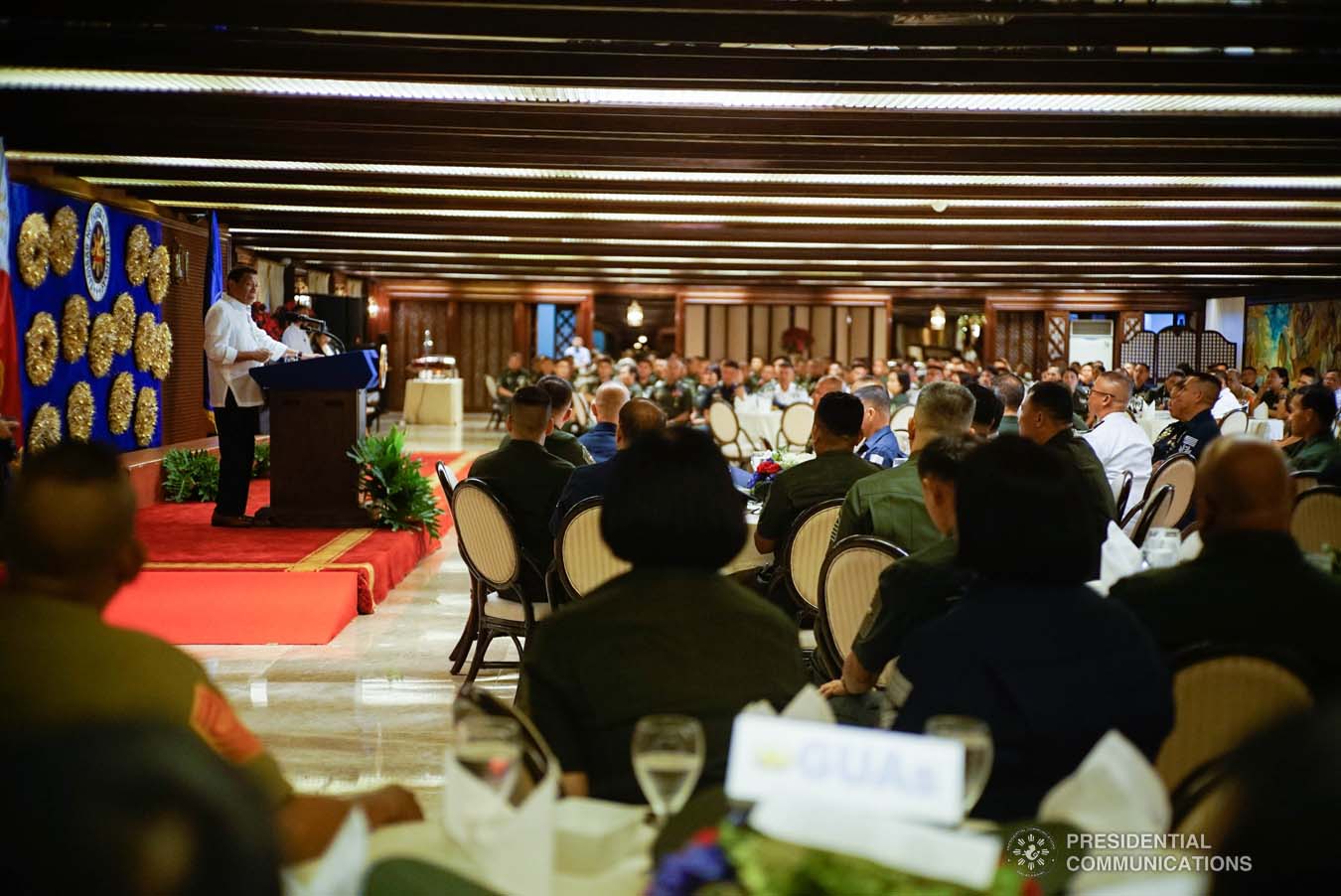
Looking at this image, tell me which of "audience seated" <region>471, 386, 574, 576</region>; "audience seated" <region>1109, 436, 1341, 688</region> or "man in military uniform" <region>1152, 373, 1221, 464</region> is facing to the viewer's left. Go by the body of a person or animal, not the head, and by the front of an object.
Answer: the man in military uniform

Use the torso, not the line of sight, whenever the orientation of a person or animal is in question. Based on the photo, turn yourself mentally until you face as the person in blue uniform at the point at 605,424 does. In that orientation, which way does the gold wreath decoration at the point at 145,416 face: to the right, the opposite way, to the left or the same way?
to the right

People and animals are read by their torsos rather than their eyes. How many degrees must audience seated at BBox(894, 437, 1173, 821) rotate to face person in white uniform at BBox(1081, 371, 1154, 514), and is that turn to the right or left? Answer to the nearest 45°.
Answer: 0° — they already face them

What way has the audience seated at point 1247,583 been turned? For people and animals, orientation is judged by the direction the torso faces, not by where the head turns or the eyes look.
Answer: away from the camera

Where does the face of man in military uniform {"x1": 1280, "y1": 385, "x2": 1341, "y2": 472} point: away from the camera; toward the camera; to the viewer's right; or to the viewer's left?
to the viewer's left

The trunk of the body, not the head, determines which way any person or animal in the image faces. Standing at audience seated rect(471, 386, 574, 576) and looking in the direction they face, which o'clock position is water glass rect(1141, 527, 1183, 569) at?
The water glass is roughly at 4 o'clock from the audience seated.

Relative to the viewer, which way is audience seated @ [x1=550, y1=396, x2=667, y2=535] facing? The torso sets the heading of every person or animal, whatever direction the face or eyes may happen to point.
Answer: away from the camera

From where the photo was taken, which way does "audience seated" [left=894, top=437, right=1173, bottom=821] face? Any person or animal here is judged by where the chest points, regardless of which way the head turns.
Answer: away from the camera

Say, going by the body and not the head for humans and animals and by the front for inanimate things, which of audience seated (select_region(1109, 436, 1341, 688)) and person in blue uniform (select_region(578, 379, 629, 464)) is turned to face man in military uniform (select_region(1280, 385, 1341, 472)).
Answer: audience seated (select_region(1109, 436, 1341, 688))

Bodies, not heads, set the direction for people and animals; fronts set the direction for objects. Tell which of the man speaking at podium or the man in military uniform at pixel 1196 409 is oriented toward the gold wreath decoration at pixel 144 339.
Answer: the man in military uniform

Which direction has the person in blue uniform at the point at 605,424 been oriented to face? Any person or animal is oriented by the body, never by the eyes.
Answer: away from the camera

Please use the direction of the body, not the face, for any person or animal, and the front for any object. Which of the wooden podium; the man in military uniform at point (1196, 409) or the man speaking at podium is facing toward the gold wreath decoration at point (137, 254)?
the man in military uniform

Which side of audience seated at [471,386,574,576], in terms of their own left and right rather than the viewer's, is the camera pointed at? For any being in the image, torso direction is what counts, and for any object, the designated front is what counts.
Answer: back

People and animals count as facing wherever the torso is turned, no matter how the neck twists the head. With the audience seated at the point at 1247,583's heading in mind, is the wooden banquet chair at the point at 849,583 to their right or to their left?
on their left

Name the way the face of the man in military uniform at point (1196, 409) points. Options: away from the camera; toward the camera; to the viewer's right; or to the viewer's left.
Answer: to the viewer's left

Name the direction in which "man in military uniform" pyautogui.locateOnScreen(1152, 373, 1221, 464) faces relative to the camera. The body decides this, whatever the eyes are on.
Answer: to the viewer's left

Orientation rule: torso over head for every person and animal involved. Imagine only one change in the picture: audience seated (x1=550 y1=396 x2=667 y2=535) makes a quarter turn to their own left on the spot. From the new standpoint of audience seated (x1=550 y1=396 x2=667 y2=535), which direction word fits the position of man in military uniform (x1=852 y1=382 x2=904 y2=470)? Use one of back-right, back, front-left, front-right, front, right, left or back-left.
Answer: back-right

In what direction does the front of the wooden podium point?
to the viewer's right
